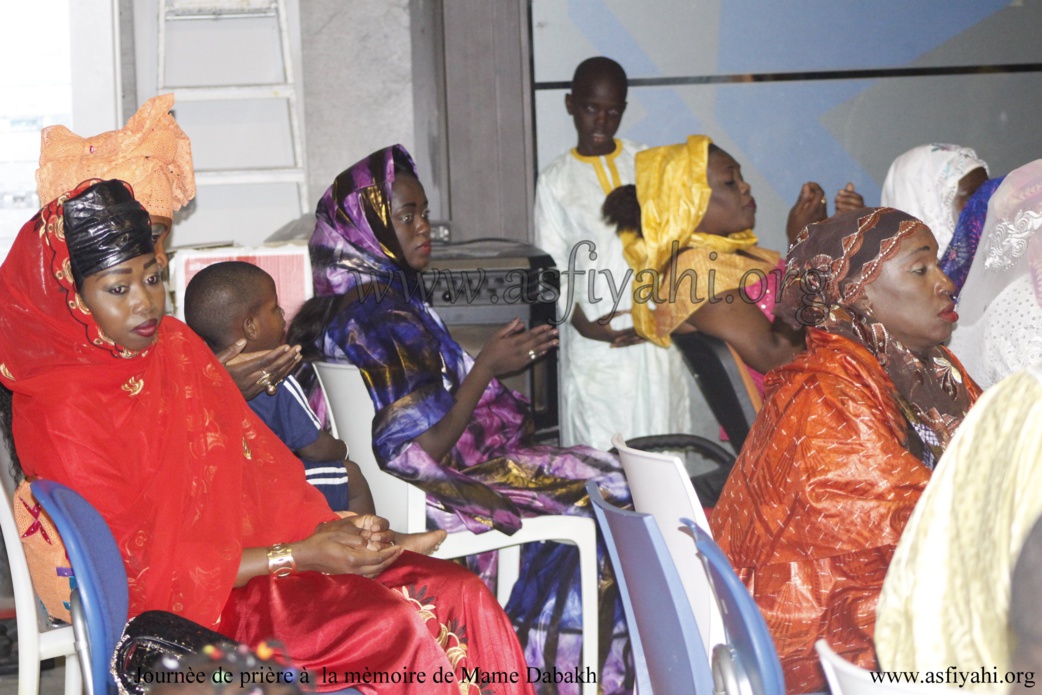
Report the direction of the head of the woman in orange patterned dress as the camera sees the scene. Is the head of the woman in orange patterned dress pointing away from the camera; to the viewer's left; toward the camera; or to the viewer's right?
to the viewer's right

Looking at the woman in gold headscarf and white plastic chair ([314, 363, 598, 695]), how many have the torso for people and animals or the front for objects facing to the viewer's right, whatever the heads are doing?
2

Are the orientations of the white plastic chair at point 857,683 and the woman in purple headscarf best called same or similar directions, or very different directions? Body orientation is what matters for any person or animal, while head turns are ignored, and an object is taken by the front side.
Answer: same or similar directions

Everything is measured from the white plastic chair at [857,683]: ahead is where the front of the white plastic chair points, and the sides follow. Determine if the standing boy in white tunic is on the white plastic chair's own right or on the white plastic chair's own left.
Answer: on the white plastic chair's own left

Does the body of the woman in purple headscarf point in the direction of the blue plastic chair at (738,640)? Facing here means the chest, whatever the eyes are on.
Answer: no

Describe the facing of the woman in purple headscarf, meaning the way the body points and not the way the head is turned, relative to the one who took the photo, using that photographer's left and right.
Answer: facing to the right of the viewer

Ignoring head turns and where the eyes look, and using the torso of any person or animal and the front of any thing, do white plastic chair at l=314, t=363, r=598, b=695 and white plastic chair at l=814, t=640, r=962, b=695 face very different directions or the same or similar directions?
same or similar directions

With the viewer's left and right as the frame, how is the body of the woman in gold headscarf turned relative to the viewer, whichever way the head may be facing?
facing to the right of the viewer

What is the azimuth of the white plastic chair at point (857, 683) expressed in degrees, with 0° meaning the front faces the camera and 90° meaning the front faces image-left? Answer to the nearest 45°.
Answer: approximately 270°

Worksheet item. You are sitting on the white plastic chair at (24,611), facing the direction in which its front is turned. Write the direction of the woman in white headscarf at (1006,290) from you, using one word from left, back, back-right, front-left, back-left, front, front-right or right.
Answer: front

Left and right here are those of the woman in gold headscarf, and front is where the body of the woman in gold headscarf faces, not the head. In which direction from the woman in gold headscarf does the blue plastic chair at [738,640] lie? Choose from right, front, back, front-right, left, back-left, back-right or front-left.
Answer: right

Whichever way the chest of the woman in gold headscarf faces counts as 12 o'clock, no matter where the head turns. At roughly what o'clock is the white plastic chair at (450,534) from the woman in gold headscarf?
The white plastic chair is roughly at 4 o'clock from the woman in gold headscarf.

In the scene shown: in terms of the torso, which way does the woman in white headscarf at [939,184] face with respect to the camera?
to the viewer's right

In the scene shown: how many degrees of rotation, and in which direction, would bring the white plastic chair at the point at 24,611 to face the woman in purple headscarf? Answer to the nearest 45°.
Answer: approximately 45° to its left

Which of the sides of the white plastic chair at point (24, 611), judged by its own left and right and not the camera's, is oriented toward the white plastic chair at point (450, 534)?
front

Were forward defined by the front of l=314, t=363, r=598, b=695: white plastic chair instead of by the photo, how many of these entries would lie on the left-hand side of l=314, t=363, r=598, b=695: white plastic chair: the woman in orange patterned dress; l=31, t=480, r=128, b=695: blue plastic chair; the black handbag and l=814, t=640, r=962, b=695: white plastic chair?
0

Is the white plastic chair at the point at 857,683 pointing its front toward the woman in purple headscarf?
no

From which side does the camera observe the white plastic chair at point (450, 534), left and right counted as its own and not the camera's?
right

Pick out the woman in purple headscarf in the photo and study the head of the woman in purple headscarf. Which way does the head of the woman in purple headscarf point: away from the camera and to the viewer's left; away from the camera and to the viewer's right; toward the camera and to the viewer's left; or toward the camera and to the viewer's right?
toward the camera and to the viewer's right

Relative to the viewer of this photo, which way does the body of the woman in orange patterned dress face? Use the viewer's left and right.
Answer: facing to the right of the viewer

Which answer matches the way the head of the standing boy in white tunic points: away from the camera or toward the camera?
toward the camera

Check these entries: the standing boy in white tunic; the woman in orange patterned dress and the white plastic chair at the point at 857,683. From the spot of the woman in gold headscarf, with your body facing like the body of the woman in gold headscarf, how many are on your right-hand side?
2

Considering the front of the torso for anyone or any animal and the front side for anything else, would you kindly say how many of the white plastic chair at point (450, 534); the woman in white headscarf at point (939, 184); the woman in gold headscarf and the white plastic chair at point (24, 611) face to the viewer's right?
4
